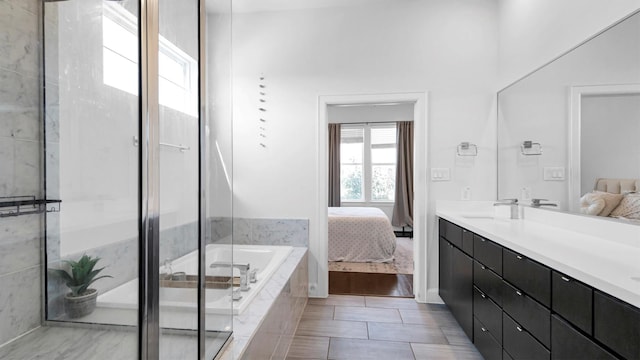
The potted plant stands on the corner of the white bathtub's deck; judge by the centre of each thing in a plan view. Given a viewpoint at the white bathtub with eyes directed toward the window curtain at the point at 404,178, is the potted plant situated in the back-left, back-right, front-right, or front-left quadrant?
back-left

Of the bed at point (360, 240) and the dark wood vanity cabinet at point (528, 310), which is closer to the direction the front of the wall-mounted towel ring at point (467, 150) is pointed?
the dark wood vanity cabinet

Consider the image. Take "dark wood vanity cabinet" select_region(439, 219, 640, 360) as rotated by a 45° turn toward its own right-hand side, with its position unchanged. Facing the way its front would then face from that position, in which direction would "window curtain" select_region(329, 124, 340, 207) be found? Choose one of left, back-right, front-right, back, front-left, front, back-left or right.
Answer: front-right

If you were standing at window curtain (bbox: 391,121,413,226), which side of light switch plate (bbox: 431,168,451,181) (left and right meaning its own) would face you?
back

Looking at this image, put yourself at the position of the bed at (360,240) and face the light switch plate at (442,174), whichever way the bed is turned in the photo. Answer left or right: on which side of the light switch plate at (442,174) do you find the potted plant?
right

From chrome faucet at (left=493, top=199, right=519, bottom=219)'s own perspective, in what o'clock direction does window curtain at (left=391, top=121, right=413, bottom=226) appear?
The window curtain is roughly at 2 o'clock from the chrome faucet.

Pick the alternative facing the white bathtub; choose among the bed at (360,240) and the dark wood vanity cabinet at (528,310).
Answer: the dark wood vanity cabinet

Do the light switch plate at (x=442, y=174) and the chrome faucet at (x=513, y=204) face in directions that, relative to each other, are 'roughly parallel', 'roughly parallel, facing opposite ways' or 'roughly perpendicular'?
roughly perpendicular
